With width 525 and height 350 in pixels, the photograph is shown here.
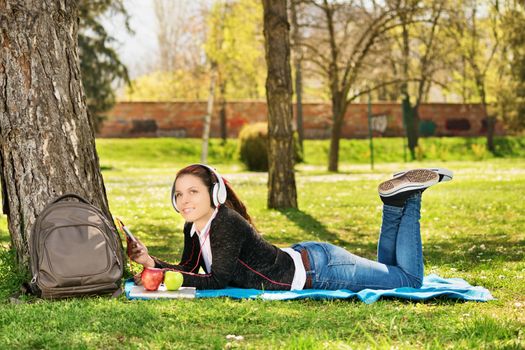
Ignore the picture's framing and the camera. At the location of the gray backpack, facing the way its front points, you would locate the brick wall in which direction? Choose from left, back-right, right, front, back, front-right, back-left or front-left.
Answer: back

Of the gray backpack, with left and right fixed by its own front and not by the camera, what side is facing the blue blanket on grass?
left

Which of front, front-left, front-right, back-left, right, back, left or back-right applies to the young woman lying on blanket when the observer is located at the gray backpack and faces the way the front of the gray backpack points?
left

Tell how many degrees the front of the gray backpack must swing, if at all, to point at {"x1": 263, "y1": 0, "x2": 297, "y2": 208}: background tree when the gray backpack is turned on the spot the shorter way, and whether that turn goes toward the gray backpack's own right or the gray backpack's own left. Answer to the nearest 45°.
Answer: approximately 135° to the gray backpack's own left

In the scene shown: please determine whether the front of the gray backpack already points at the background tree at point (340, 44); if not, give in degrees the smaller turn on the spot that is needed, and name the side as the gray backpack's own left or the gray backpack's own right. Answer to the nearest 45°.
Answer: approximately 135° to the gray backpack's own left

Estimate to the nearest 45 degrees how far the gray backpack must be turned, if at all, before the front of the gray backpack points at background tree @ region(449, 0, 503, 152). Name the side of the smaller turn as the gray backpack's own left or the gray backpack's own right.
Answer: approximately 135° to the gray backpack's own left

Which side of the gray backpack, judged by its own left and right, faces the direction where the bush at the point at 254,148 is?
back

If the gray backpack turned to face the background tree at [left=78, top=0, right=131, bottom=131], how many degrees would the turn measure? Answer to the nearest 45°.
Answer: approximately 180°

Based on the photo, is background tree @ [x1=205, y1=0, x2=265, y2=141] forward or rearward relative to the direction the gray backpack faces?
rearward

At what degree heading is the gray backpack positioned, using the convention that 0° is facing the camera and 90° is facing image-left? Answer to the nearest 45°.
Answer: approximately 0°
